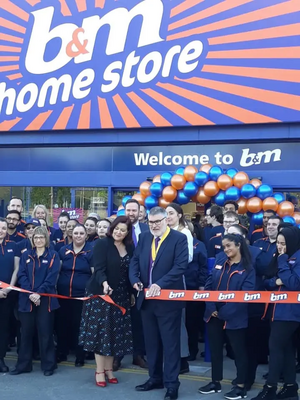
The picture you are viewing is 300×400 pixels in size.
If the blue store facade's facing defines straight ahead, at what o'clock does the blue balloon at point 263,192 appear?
The blue balloon is roughly at 11 o'clock from the blue store facade.

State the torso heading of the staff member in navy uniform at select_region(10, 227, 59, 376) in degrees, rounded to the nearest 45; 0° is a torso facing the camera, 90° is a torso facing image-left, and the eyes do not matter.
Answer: approximately 0°

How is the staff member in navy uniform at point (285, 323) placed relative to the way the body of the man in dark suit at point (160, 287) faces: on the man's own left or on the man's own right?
on the man's own left

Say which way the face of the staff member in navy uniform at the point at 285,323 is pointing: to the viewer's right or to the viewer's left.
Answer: to the viewer's left

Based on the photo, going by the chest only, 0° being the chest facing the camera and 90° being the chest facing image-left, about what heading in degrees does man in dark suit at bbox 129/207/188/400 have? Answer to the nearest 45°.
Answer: approximately 45°

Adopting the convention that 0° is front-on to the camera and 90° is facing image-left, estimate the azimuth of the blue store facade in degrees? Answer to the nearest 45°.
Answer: approximately 0°

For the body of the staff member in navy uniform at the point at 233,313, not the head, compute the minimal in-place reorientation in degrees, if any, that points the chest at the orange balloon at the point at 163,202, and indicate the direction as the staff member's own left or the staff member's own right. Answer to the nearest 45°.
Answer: approximately 135° to the staff member's own right

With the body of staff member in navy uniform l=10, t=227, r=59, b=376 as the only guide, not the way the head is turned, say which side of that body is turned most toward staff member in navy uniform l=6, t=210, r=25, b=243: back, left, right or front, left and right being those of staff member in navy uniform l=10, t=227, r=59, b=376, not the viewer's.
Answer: back

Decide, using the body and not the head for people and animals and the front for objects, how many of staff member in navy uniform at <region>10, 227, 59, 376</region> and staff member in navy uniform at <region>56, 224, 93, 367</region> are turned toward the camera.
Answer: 2

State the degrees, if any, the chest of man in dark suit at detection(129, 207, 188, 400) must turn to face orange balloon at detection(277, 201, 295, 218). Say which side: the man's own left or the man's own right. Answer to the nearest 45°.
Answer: approximately 180°

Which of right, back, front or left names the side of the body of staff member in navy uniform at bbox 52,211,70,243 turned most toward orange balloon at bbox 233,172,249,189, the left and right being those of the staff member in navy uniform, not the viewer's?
left

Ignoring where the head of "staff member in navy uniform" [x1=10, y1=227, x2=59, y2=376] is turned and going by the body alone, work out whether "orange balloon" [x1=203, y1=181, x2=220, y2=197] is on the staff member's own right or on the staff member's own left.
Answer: on the staff member's own left
